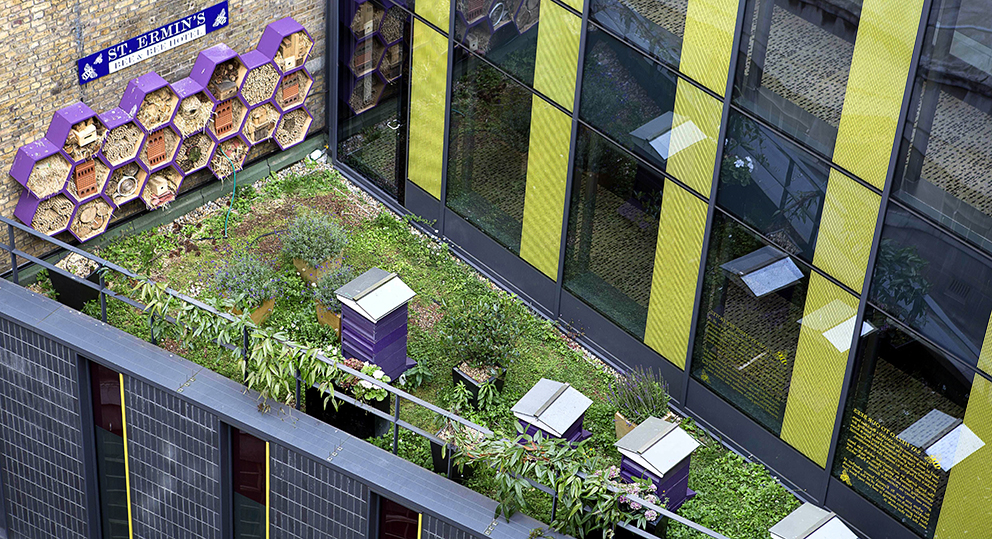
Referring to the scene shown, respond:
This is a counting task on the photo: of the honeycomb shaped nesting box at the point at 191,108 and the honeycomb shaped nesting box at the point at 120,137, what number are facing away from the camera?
0

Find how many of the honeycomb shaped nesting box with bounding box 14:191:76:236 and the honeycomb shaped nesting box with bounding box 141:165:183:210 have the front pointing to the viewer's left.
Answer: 0

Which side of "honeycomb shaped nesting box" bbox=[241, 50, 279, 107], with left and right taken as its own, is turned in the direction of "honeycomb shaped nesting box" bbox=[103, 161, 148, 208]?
right

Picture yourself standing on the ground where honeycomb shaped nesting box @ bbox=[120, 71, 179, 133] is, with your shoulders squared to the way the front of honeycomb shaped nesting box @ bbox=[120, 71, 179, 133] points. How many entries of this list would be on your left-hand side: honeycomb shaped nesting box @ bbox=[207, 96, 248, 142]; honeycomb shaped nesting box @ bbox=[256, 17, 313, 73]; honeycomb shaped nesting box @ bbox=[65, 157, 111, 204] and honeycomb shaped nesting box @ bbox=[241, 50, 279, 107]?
3

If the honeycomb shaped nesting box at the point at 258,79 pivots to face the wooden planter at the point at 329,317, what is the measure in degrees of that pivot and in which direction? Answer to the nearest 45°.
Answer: approximately 45° to its right

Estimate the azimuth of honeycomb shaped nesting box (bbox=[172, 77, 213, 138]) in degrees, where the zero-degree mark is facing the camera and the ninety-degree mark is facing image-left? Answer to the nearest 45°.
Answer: approximately 315°

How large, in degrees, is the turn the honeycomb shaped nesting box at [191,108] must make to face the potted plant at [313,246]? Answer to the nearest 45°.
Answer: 0° — it already faces it

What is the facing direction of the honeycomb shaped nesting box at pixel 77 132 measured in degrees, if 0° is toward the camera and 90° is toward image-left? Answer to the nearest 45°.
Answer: approximately 315°

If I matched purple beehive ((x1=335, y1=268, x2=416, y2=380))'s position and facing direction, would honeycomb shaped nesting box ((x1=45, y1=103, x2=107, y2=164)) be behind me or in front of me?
behind

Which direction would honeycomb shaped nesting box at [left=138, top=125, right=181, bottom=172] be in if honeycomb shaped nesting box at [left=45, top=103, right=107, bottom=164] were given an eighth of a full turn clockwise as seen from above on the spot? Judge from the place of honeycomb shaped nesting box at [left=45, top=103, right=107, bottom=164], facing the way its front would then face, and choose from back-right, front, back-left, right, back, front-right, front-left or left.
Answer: back-left

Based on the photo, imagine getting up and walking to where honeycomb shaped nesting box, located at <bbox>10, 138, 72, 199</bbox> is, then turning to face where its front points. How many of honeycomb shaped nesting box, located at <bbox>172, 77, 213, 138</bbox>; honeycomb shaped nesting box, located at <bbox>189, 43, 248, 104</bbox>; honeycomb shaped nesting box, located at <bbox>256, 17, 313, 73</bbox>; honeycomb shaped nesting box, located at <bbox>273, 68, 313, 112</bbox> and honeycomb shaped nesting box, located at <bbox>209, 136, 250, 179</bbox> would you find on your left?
5
